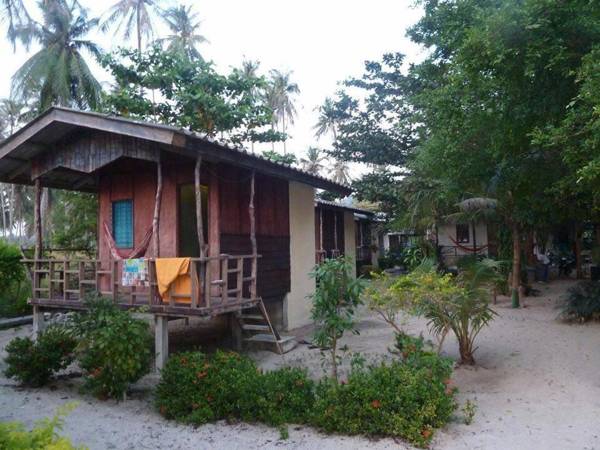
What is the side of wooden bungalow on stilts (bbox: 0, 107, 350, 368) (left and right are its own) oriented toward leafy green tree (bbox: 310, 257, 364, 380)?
left

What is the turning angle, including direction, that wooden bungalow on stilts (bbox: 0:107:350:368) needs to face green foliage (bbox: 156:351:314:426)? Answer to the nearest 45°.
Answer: approximately 45° to its left

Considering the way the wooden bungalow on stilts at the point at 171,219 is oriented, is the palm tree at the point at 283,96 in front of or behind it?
behind

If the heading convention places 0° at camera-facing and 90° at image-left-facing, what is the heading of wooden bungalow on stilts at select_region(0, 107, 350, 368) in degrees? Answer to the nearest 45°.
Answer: approximately 45°

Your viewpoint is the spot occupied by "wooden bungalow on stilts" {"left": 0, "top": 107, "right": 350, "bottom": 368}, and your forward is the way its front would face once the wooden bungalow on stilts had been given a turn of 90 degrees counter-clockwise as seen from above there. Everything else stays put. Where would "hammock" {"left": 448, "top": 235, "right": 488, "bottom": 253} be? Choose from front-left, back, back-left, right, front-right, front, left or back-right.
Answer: left

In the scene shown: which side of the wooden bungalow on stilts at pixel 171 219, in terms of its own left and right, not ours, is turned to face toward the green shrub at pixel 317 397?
left

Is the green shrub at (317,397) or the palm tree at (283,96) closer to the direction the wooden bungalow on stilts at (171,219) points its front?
the green shrub

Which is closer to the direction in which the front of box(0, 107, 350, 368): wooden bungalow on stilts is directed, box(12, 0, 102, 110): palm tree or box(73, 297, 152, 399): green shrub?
the green shrub

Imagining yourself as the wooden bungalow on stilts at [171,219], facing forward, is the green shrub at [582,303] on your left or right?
on your left

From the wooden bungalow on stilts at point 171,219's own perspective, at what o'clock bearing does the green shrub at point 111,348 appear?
The green shrub is roughly at 11 o'clock from the wooden bungalow on stilts.

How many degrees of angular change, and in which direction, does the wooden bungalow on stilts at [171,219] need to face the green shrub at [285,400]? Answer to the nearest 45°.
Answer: approximately 45° to its left
